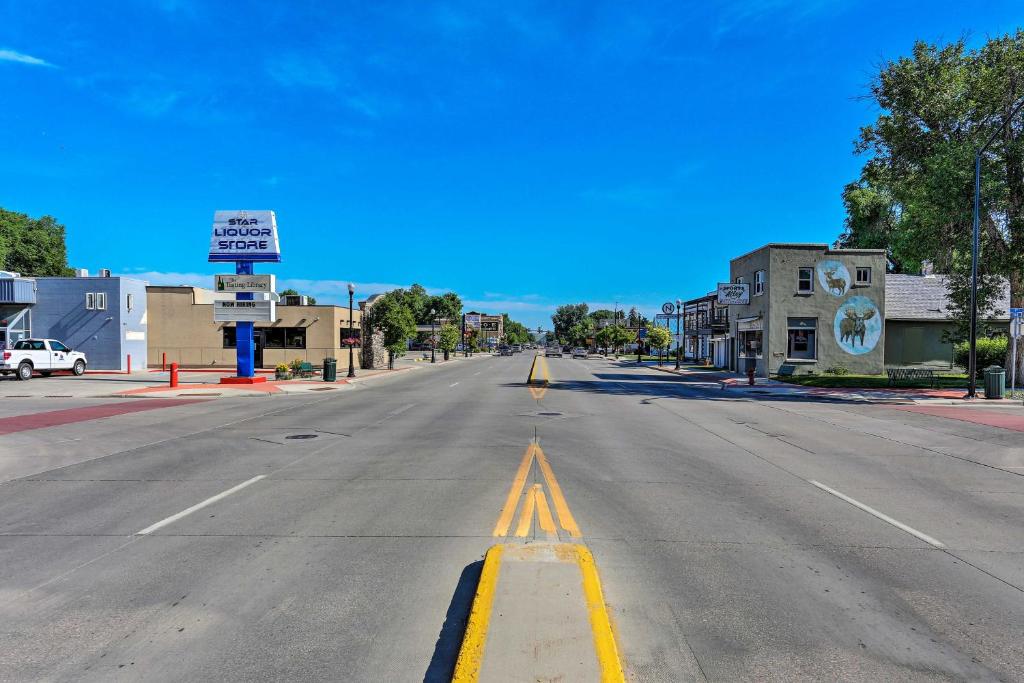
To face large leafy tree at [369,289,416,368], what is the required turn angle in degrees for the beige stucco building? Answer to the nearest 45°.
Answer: approximately 90° to its left

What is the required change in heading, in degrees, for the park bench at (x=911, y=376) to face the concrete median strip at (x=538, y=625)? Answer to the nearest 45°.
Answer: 0° — it already faces it

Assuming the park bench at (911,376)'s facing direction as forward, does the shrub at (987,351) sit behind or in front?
behind
